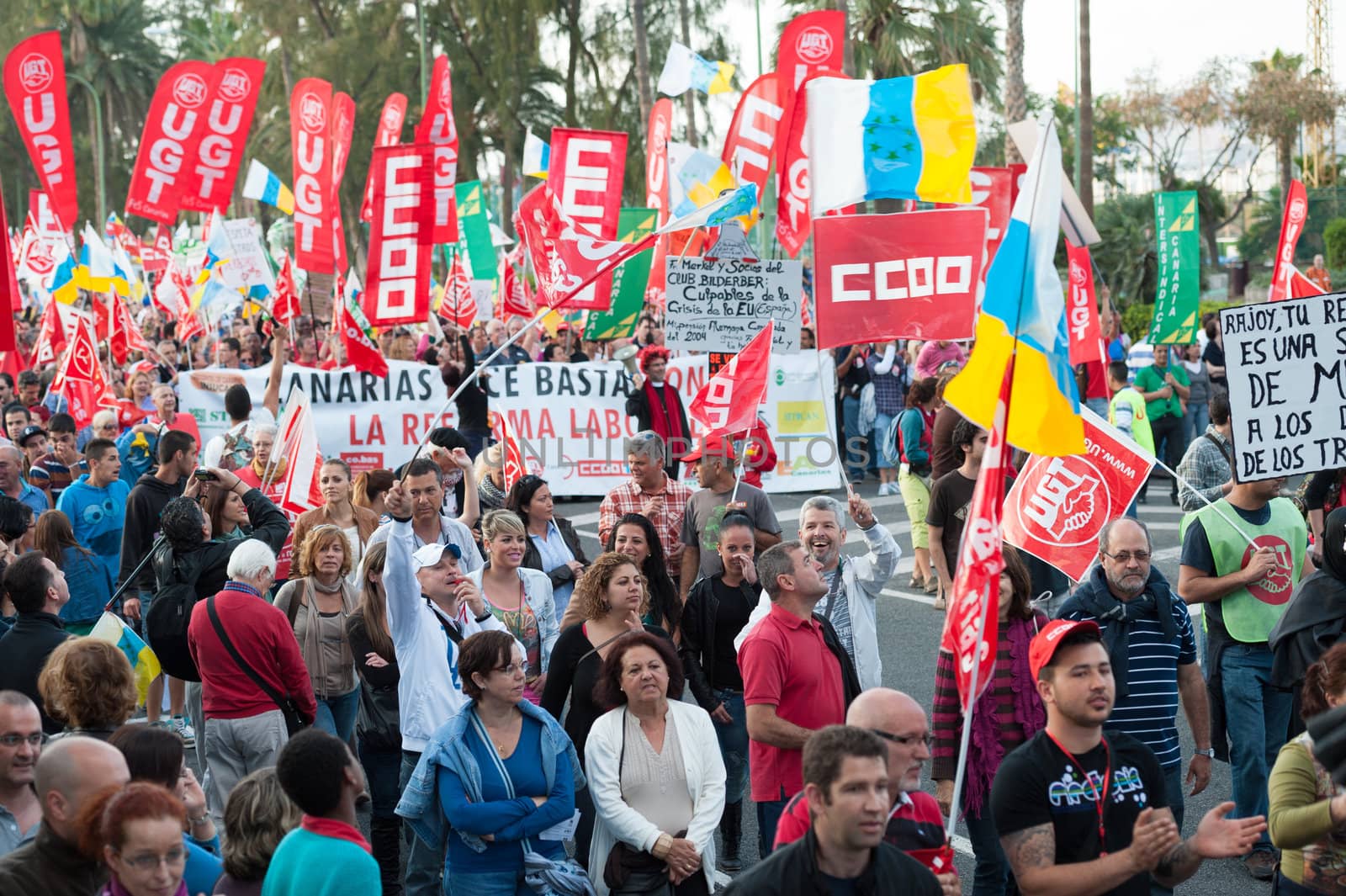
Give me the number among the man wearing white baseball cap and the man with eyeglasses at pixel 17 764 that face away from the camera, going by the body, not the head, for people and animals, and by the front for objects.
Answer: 0

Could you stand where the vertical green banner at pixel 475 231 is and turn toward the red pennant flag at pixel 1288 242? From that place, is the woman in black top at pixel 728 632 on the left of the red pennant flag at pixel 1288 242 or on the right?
right

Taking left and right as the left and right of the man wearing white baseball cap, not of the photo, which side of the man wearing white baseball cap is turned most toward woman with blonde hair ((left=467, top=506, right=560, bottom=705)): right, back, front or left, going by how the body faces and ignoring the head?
left

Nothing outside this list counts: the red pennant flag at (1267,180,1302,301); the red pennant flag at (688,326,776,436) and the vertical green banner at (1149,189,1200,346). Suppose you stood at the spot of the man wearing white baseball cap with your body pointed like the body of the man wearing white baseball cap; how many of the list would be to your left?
3

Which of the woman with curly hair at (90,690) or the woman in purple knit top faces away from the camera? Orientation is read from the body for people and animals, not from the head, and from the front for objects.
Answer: the woman with curly hair

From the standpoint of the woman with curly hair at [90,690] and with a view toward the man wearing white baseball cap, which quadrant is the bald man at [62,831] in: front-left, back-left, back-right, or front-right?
back-right

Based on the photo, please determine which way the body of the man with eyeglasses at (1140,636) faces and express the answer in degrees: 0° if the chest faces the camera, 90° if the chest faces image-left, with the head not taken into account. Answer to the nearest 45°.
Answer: approximately 0°

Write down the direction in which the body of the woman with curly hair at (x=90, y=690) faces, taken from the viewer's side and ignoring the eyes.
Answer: away from the camera

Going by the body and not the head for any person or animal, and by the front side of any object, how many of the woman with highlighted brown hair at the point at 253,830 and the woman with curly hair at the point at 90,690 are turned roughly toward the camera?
0

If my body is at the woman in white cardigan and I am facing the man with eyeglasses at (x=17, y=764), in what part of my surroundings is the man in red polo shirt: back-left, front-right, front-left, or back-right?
back-right

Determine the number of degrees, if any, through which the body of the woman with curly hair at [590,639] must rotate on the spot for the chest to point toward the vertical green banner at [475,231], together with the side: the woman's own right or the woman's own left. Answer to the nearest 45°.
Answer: approximately 135° to the woman's own left

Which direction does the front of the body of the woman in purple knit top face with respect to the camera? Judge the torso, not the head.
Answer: toward the camera
